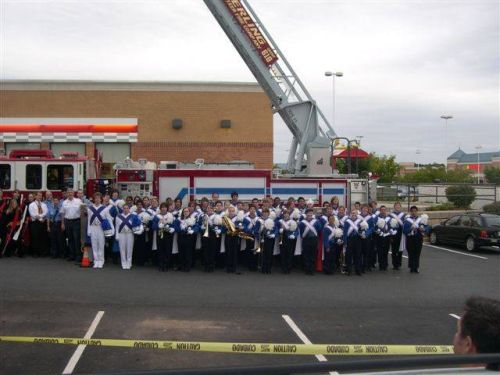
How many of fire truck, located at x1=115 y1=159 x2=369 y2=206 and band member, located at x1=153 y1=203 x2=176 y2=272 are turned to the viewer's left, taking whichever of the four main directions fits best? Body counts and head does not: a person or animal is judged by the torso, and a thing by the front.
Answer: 1

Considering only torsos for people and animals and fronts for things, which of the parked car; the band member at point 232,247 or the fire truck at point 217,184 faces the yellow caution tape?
the band member

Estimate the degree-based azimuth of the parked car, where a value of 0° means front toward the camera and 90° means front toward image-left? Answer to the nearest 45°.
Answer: approximately 135°

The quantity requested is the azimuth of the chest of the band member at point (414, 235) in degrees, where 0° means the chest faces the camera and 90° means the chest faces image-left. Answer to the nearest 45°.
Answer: approximately 0°
